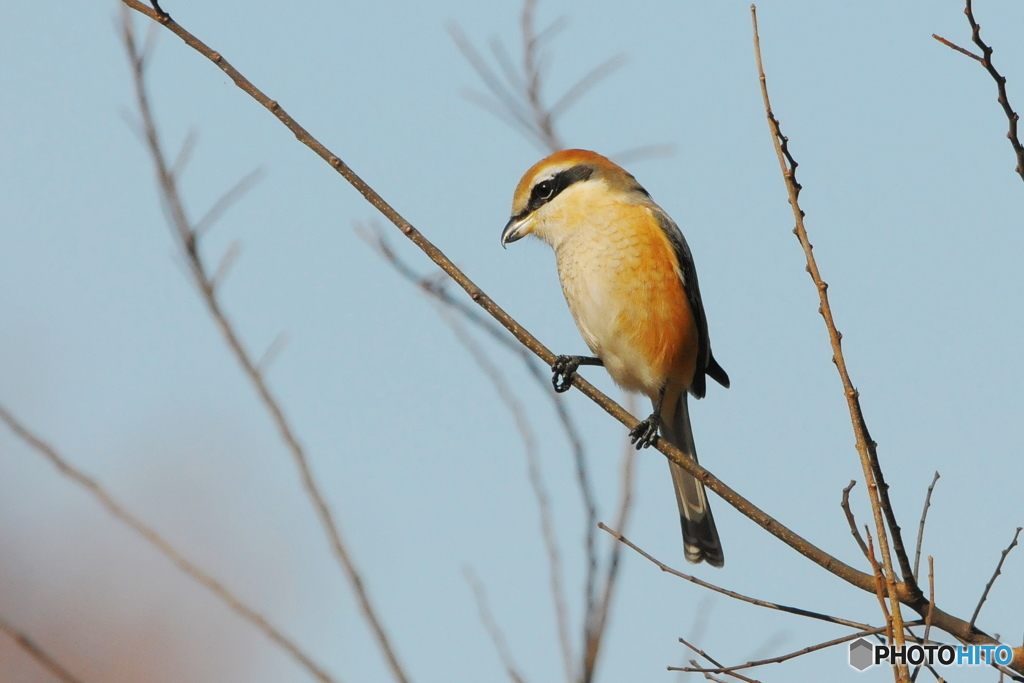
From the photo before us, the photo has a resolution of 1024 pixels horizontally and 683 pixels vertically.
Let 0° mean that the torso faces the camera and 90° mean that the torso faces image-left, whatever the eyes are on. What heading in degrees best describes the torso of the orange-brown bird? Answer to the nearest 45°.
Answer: approximately 45°

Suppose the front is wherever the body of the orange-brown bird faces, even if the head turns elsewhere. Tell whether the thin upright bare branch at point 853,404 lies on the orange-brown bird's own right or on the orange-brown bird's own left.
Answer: on the orange-brown bird's own left
